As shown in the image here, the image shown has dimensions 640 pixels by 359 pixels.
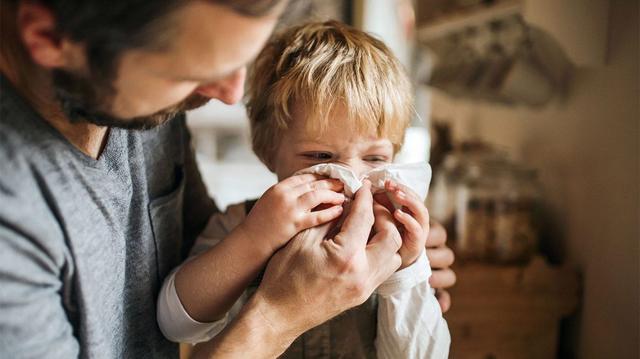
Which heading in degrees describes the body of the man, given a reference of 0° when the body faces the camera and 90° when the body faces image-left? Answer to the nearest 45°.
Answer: approximately 315°

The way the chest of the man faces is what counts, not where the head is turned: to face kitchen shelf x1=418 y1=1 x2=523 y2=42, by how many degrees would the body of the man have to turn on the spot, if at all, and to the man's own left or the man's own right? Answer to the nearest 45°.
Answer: approximately 90° to the man's own left

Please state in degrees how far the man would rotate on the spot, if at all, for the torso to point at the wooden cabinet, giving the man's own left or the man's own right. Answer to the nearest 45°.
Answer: approximately 90° to the man's own left

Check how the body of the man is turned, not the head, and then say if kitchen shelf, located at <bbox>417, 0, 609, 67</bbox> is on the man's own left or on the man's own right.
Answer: on the man's own left

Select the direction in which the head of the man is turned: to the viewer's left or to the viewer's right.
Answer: to the viewer's right
